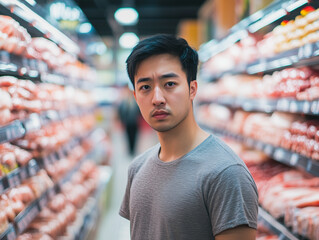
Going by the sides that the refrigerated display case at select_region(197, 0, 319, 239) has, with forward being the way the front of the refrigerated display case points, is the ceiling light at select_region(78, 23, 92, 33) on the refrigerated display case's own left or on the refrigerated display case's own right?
on the refrigerated display case's own right

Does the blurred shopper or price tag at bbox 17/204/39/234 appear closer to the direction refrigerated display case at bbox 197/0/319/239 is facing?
the price tag

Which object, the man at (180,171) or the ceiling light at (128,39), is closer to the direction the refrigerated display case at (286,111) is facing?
the man

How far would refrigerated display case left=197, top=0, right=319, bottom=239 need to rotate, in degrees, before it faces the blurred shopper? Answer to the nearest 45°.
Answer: approximately 90° to its right

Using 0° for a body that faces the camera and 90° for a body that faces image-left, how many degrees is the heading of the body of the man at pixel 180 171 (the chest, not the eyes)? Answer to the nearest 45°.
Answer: approximately 45°

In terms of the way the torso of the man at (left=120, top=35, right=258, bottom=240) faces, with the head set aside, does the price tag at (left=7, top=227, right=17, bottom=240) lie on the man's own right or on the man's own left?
on the man's own right

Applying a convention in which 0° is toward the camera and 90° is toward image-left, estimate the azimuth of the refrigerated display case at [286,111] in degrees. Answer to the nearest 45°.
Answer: approximately 45°

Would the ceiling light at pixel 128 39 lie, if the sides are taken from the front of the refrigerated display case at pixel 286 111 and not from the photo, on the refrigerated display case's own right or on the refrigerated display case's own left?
on the refrigerated display case's own right

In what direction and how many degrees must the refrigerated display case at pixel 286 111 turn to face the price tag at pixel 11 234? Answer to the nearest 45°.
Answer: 0° — it already faces it
